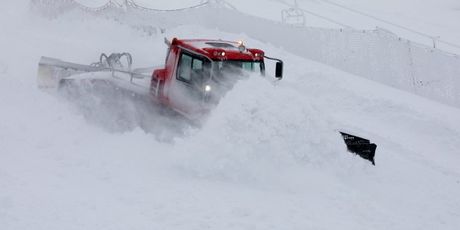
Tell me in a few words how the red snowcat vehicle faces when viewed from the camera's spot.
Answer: facing the viewer and to the right of the viewer
